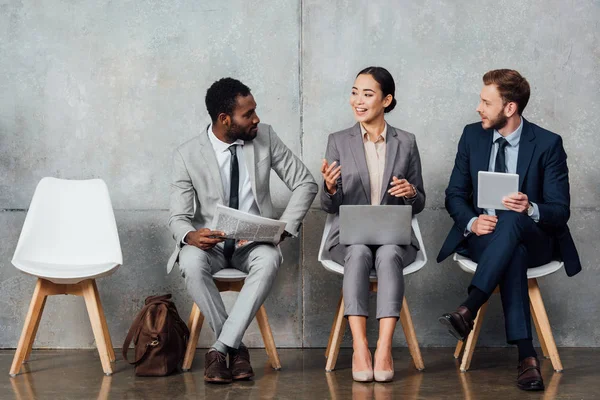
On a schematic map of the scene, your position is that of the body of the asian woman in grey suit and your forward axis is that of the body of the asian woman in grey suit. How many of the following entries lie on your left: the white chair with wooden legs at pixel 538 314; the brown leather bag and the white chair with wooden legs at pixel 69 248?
1

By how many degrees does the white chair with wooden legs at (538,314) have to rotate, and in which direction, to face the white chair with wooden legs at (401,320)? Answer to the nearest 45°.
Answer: approximately 90° to its right

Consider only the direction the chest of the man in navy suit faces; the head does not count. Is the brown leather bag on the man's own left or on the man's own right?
on the man's own right

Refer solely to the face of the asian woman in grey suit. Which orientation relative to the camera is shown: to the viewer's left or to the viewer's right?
to the viewer's left

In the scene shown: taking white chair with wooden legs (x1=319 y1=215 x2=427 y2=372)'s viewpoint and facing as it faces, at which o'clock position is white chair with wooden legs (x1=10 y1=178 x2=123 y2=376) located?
white chair with wooden legs (x1=10 y1=178 x2=123 y2=376) is roughly at 3 o'clock from white chair with wooden legs (x1=319 y1=215 x2=427 y2=372).

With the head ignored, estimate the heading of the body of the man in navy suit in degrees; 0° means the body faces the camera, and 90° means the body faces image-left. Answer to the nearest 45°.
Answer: approximately 0°

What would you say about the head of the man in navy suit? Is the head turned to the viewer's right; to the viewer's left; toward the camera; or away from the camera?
to the viewer's left

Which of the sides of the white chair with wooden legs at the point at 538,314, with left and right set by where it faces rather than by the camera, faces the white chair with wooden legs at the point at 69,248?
right

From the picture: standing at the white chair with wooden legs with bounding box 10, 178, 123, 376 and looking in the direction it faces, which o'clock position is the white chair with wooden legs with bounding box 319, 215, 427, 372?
the white chair with wooden legs with bounding box 319, 215, 427, 372 is roughly at 10 o'clock from the white chair with wooden legs with bounding box 10, 178, 123, 376.

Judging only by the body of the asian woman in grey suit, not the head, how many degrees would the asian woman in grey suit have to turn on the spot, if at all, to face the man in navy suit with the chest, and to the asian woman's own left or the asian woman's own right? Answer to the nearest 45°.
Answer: approximately 90° to the asian woman's own left
